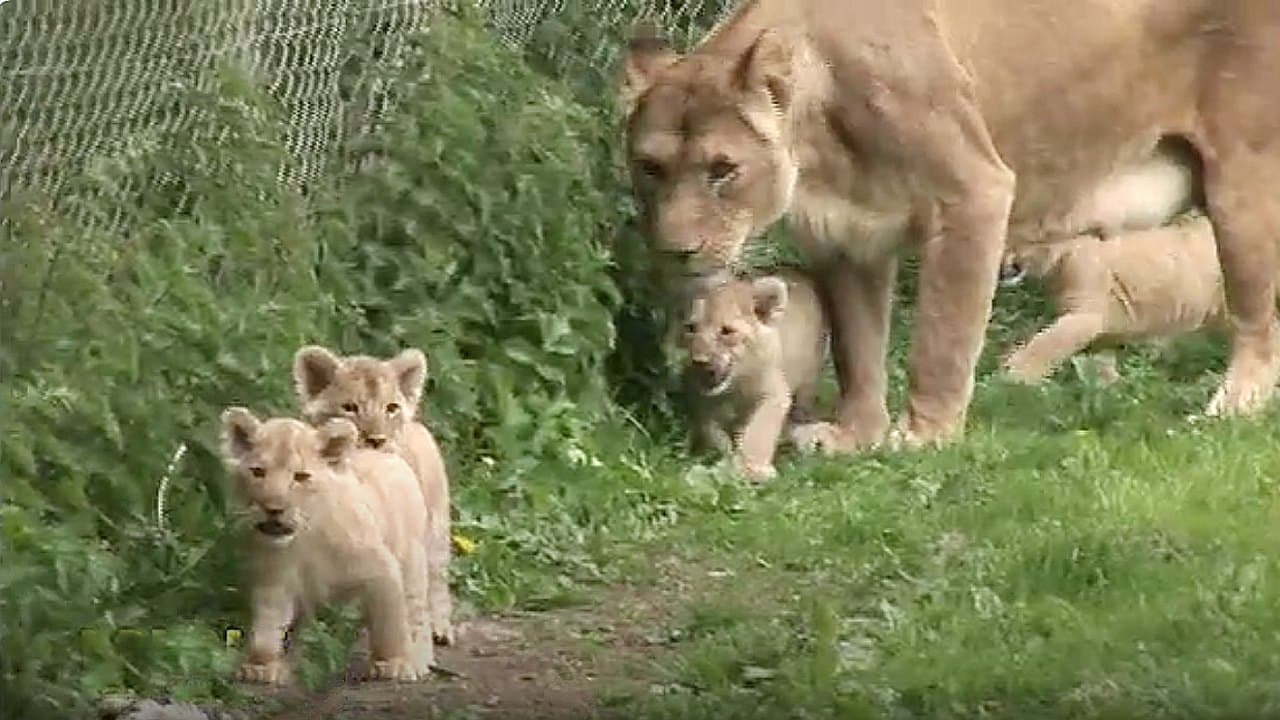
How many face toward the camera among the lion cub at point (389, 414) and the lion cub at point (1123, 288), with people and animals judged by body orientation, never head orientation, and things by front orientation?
1

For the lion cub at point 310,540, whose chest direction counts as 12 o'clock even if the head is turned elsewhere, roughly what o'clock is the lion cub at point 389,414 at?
the lion cub at point 389,414 is roughly at 5 o'clock from the lion cub at point 310,540.

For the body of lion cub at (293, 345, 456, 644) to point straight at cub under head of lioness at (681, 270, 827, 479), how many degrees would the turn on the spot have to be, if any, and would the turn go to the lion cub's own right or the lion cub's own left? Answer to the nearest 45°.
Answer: approximately 135° to the lion cub's own left

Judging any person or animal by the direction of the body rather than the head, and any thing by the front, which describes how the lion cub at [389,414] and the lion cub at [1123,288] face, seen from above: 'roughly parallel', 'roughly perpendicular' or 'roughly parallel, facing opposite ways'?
roughly perpendicular

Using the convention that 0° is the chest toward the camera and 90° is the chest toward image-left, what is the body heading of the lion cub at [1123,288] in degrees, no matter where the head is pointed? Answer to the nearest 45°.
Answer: approximately 90°
